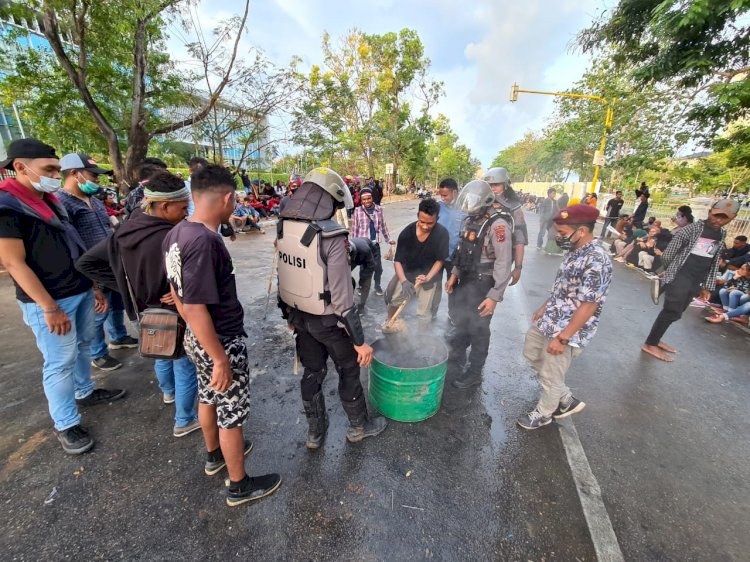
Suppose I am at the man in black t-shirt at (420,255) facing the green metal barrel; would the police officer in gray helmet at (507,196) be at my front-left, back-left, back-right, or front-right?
back-left

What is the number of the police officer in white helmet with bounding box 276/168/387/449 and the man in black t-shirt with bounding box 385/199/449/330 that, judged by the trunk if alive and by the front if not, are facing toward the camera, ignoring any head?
1

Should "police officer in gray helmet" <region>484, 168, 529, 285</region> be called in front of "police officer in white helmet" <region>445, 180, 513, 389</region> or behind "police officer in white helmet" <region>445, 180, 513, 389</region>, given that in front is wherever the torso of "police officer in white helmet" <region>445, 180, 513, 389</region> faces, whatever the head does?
behind

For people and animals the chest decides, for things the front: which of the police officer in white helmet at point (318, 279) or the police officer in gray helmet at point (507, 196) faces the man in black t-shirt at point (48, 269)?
the police officer in gray helmet at point (507, 196)

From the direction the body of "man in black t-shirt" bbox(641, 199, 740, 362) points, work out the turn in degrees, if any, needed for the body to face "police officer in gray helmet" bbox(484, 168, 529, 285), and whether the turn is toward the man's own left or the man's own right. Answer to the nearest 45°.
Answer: approximately 90° to the man's own right

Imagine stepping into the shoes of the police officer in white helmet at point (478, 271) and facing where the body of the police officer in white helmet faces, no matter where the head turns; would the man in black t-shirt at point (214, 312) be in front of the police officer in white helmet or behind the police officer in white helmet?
in front

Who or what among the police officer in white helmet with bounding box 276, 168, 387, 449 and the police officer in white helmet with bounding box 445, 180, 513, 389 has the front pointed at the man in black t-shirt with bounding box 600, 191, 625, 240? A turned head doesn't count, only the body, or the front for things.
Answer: the police officer in white helmet with bounding box 276, 168, 387, 449

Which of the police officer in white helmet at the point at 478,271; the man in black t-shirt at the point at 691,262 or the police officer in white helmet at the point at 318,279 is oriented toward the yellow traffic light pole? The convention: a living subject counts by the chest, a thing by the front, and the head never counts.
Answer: the police officer in white helmet at the point at 318,279

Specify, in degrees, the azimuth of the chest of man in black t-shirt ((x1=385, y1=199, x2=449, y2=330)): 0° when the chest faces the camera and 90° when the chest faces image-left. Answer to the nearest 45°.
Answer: approximately 0°

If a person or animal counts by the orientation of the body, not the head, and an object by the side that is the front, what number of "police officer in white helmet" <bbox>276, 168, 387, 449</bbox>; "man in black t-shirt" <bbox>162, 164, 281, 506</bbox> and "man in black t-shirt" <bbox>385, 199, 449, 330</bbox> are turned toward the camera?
1

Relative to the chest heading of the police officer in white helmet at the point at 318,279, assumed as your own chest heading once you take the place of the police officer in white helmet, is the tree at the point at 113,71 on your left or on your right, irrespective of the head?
on your left

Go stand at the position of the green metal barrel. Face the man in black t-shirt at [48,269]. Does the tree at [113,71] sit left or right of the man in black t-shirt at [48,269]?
right
